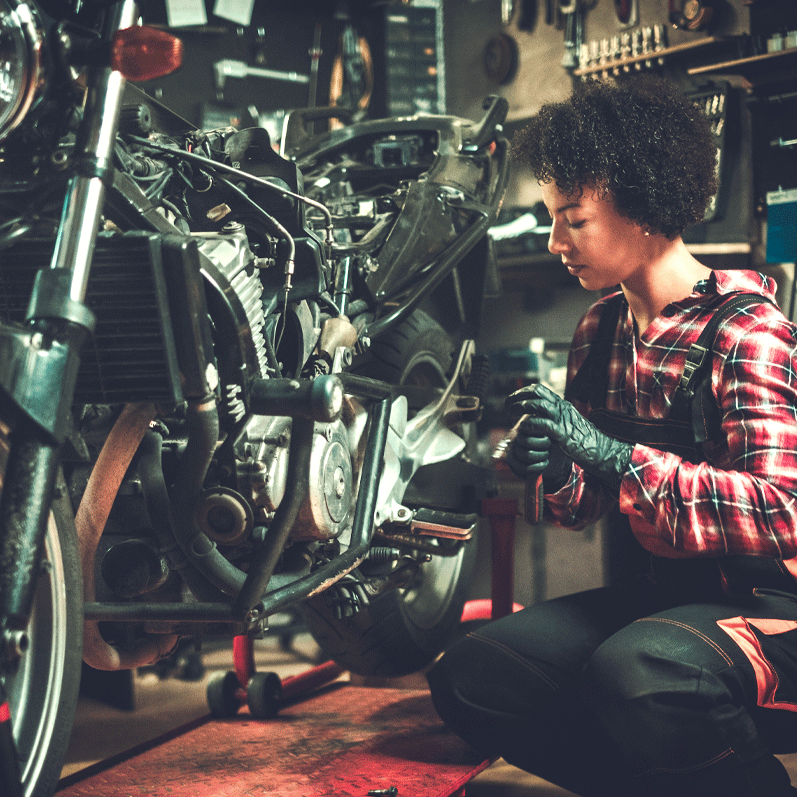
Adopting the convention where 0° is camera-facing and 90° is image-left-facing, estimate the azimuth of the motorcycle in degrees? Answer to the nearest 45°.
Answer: approximately 45°

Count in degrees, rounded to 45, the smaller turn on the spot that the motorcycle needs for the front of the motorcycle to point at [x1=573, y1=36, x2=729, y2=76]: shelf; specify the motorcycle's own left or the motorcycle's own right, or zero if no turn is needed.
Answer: approximately 180°
